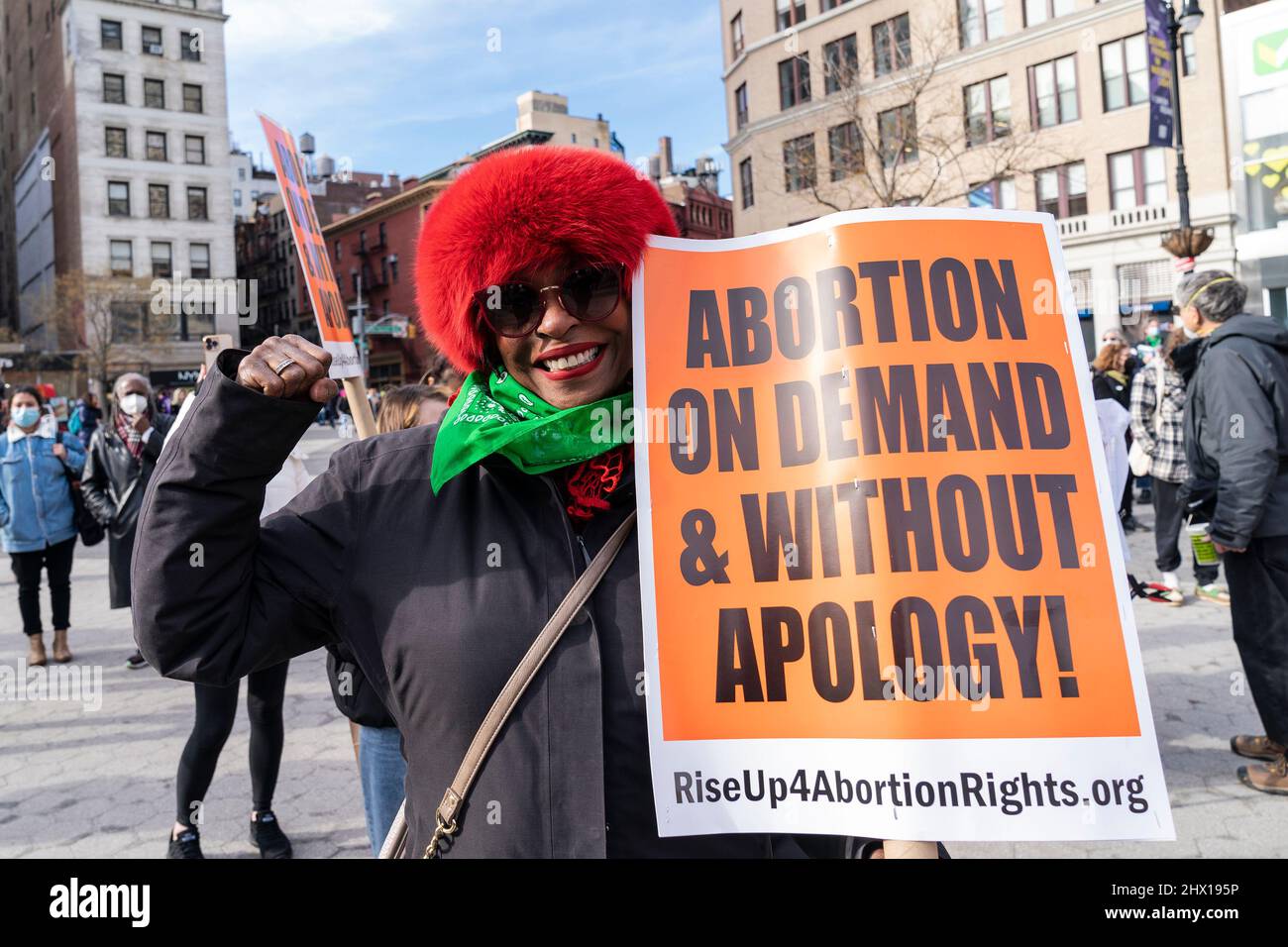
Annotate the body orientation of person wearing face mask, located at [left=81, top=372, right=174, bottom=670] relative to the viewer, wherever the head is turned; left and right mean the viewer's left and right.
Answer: facing the viewer

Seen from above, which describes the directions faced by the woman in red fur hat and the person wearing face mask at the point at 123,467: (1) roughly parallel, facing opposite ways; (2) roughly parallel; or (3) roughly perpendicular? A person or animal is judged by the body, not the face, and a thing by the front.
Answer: roughly parallel

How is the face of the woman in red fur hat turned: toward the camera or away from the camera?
toward the camera

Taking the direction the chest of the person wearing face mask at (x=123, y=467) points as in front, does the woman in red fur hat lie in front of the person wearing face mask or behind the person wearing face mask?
in front

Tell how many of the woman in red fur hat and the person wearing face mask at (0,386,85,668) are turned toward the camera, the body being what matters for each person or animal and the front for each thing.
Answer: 2

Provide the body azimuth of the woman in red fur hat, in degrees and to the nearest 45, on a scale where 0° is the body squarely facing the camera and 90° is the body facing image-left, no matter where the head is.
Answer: approximately 0°

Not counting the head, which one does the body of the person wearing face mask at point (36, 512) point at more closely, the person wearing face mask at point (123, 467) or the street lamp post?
the person wearing face mask

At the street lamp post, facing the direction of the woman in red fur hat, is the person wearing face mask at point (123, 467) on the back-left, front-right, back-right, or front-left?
front-right

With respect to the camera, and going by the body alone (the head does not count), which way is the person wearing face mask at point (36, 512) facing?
toward the camera

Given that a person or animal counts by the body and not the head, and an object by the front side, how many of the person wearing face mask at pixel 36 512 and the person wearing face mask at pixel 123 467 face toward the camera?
2

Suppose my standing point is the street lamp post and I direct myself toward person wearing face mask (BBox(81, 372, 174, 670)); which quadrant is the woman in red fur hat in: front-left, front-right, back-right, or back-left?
front-left

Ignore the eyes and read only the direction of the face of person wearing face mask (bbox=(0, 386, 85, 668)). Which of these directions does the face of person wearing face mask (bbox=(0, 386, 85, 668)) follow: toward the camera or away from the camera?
toward the camera
